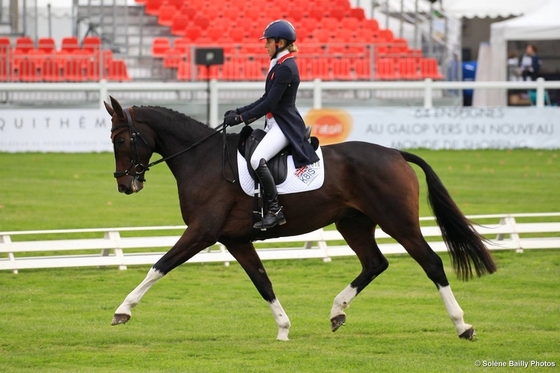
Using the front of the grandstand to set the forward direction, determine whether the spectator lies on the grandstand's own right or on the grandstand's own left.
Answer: on the grandstand's own left

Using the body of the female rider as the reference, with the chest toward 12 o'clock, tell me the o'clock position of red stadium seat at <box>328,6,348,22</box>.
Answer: The red stadium seat is roughly at 3 o'clock from the female rider.

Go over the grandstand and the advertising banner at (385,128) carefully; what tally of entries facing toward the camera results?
2

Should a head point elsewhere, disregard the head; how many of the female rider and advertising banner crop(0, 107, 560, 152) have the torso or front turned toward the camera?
1

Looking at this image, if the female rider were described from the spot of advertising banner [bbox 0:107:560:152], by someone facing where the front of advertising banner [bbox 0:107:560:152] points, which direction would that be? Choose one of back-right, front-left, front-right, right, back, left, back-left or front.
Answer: front

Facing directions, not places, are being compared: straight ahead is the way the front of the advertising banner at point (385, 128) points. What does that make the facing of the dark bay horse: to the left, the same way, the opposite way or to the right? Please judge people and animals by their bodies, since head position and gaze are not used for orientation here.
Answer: to the right

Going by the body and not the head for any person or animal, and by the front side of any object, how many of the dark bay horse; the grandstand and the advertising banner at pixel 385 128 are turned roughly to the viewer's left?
1

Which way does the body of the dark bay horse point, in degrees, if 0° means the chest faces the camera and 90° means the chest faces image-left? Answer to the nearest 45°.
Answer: approximately 90°

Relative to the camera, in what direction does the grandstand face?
facing the viewer

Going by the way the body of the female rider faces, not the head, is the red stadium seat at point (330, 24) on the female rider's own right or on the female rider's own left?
on the female rider's own right

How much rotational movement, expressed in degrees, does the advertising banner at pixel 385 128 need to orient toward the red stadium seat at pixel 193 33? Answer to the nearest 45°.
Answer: approximately 135° to its right

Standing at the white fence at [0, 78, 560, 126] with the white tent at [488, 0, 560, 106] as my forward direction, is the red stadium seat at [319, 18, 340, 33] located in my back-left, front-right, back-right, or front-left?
front-left

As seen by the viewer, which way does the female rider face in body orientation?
to the viewer's left

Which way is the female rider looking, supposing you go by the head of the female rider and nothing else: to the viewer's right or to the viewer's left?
to the viewer's left
